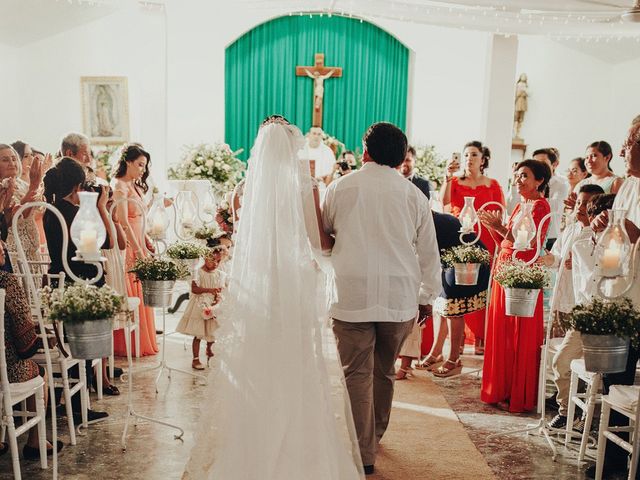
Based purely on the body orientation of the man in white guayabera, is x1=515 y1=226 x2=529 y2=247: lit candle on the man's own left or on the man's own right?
on the man's own right

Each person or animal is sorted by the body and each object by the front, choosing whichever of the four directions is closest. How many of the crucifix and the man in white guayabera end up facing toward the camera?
1

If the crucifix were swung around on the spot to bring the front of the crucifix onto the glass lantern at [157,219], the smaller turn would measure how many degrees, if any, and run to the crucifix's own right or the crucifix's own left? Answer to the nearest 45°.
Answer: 0° — it already faces it

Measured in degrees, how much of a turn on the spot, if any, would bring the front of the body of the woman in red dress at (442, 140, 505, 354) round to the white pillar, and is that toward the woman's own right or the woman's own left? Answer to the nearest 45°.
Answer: approximately 135° to the woman's own right

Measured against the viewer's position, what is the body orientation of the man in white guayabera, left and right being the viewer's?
facing away from the viewer

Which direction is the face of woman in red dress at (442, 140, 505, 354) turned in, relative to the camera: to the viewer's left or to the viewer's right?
to the viewer's left

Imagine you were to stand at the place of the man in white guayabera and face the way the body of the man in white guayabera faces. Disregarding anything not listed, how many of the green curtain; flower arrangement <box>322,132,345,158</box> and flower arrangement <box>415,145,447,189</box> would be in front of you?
3

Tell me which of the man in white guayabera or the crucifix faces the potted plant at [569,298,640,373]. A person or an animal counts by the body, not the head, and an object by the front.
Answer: the crucifix

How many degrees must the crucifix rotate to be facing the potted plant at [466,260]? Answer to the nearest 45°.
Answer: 0° — it already faces it

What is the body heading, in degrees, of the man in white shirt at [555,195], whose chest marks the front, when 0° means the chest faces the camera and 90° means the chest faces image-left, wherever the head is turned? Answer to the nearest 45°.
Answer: approximately 45°

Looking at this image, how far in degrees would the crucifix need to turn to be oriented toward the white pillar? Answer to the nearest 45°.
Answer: approximately 45° to its left
